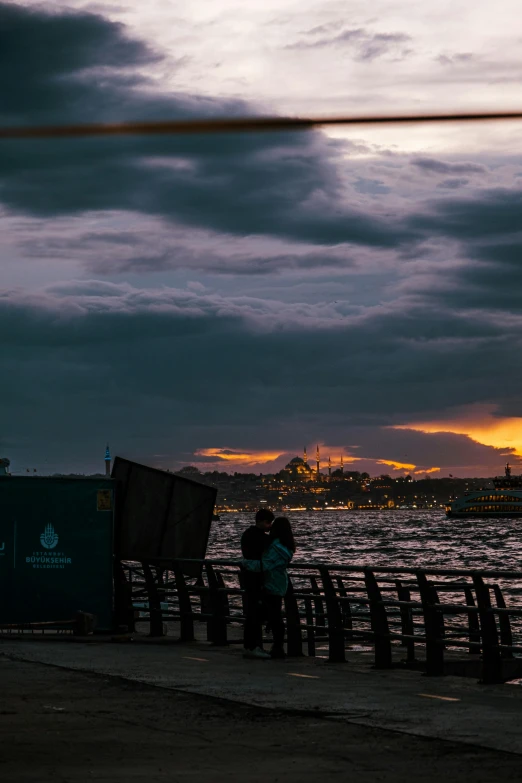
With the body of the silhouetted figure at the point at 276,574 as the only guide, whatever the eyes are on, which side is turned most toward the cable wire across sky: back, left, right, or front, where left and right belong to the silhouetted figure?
left

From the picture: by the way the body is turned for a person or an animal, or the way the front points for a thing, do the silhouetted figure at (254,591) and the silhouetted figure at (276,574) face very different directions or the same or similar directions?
very different directions

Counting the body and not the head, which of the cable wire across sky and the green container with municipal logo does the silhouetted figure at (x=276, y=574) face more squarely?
the green container with municipal logo

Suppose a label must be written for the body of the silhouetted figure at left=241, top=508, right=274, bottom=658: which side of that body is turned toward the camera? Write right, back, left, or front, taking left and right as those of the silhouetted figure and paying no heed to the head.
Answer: right

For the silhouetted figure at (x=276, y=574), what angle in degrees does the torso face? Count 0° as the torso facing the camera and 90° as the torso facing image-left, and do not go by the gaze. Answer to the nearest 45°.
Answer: approximately 90°

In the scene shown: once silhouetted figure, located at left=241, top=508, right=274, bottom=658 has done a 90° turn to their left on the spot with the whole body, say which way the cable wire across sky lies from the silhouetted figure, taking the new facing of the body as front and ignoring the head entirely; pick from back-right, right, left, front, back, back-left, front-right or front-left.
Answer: back

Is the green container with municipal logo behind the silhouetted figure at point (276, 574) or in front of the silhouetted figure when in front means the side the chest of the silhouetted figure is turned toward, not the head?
in front

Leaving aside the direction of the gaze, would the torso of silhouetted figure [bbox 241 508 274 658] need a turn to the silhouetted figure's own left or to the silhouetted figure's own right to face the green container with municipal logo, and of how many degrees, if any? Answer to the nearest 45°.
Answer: approximately 135° to the silhouetted figure's own left

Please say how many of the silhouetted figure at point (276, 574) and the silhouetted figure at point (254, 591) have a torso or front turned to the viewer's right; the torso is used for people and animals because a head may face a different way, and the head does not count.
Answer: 1
